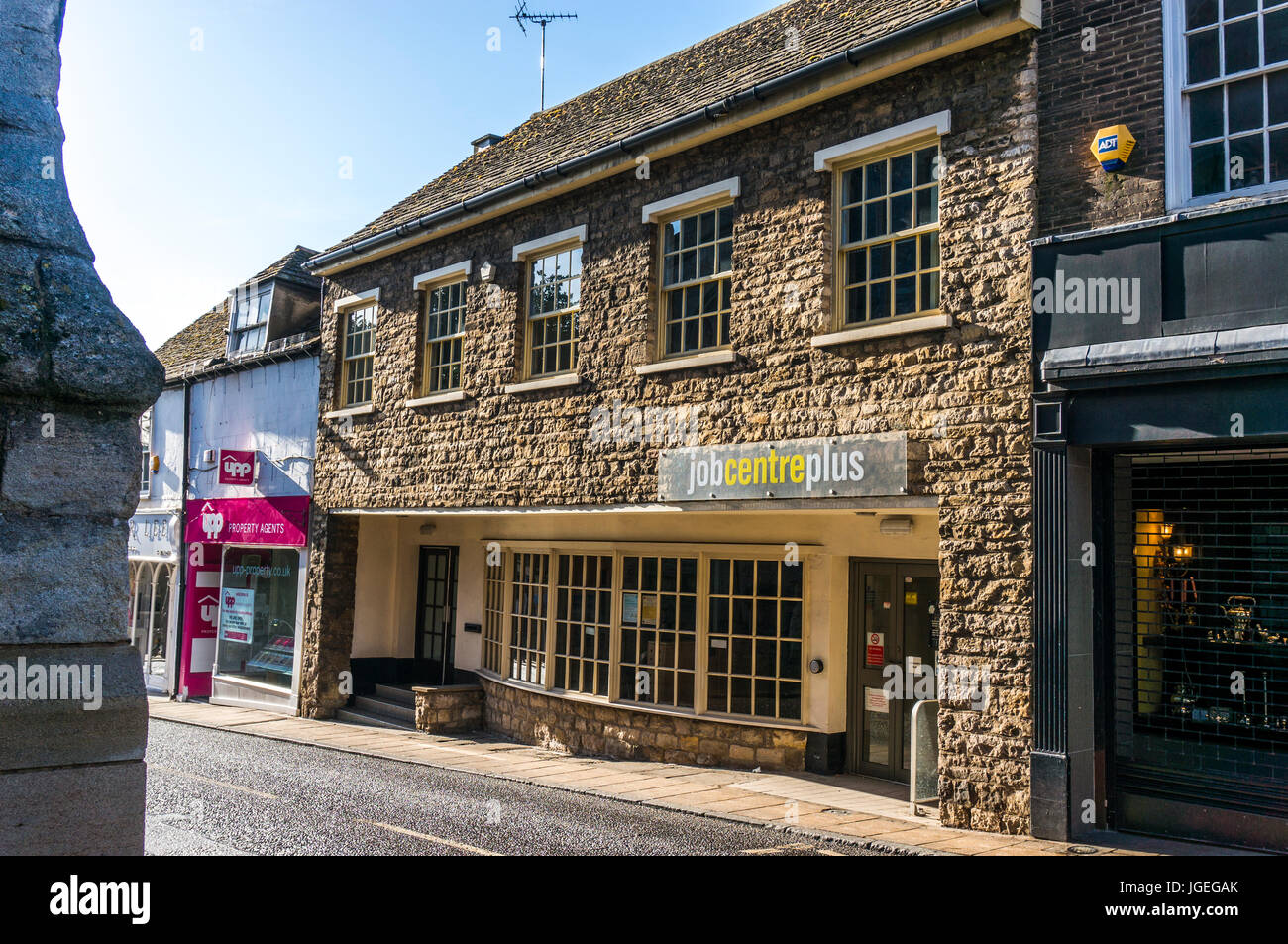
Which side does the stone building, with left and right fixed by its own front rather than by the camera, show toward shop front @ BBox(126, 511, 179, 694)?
right

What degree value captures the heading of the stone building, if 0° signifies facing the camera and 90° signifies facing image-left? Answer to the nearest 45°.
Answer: approximately 45°

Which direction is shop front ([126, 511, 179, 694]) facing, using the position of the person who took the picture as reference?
facing the viewer and to the left of the viewer

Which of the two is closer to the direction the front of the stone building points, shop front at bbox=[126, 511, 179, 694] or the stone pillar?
the stone pillar

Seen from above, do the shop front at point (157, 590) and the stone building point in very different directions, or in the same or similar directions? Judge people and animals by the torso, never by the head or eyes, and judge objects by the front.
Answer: same or similar directions

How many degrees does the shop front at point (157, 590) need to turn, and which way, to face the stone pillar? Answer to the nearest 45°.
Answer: approximately 45° to its left

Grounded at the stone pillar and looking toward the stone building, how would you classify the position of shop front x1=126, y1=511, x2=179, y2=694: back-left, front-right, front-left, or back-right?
front-left

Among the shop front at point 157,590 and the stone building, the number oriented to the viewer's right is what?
0

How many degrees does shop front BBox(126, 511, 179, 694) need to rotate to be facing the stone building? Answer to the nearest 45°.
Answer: approximately 45° to its left

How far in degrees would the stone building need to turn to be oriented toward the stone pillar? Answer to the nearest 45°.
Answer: approximately 45° to its left

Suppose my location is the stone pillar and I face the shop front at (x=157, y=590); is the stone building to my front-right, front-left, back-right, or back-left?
front-right
